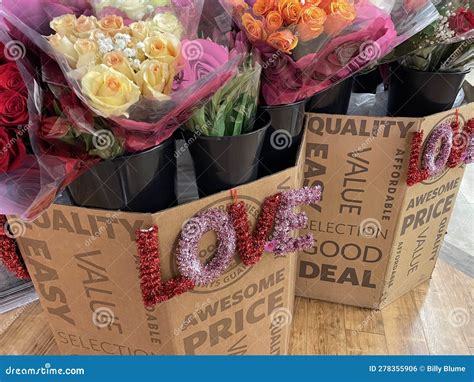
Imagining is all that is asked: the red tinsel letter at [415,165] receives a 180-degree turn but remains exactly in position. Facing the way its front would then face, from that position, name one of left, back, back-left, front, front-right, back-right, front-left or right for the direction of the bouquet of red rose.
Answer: left

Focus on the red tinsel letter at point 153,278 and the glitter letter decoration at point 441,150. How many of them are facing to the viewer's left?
0

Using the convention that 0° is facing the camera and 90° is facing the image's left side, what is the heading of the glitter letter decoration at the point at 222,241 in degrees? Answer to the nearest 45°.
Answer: approximately 315°

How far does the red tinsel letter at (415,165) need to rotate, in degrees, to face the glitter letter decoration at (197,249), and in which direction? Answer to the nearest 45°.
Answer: approximately 90° to its right

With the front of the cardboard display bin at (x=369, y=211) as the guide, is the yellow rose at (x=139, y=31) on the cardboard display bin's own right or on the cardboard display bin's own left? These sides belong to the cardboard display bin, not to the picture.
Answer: on the cardboard display bin's own right

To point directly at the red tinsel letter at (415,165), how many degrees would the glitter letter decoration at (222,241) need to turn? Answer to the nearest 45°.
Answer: approximately 90° to its left

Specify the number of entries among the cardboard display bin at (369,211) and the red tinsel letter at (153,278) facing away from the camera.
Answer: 0

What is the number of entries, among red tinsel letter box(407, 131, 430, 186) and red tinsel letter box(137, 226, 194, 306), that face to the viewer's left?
0

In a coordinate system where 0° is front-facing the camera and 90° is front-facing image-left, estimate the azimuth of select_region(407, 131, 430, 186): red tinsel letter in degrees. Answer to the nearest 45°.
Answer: approximately 315°

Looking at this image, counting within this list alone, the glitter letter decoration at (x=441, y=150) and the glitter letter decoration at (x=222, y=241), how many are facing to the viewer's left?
0
